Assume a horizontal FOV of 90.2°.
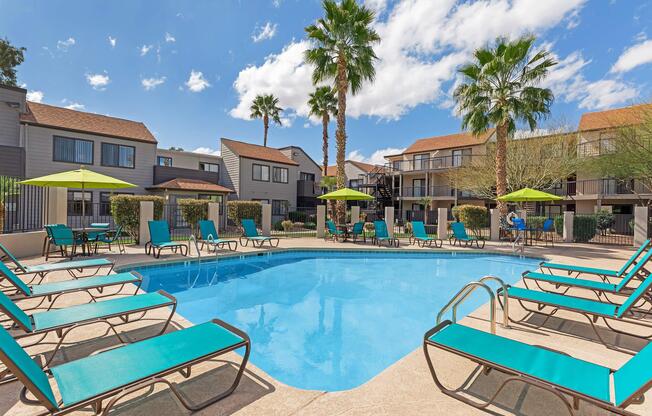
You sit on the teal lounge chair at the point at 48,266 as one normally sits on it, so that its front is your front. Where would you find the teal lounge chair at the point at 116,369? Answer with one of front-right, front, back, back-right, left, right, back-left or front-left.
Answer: right

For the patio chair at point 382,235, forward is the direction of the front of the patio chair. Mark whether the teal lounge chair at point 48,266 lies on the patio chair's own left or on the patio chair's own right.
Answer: on the patio chair's own right

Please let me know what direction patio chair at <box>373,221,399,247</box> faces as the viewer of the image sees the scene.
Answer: facing the viewer and to the right of the viewer

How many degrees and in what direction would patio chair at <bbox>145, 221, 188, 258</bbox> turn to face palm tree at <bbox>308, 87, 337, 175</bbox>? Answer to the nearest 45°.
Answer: approximately 90° to its left

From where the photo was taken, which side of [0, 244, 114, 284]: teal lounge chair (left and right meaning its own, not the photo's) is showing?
right

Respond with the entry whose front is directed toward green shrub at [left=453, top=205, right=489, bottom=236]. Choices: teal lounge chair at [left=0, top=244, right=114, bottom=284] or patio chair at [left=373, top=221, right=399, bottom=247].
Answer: the teal lounge chair

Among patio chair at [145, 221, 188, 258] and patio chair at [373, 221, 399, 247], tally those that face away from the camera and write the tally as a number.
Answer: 0

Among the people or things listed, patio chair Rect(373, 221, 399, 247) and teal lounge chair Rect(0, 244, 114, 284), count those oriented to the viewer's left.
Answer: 0

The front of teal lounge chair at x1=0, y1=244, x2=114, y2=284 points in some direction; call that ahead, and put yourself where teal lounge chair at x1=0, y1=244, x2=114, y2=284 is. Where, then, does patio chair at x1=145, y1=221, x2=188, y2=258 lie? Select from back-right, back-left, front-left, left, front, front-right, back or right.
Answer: front-left

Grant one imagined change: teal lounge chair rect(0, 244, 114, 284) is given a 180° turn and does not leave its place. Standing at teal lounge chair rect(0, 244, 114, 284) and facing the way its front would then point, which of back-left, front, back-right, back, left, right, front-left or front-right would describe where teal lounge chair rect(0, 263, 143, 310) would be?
left

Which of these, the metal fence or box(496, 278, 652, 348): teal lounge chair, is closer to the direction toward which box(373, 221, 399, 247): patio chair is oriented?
the teal lounge chair

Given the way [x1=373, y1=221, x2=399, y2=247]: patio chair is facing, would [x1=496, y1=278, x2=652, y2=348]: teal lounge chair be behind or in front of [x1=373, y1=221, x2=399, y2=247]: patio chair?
in front

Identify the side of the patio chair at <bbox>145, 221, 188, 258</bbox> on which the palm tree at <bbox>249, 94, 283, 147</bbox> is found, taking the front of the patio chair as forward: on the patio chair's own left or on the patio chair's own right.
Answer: on the patio chair's own left

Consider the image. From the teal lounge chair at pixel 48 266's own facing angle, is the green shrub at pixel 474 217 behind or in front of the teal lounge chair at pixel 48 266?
in front

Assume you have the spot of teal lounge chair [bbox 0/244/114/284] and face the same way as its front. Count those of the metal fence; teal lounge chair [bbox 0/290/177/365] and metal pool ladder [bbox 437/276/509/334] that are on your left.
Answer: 1

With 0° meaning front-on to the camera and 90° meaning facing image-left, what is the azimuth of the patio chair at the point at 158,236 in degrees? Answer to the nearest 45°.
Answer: approximately 315°

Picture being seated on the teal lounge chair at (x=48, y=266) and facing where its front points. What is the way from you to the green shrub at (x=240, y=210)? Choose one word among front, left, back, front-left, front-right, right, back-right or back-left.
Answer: front-left
